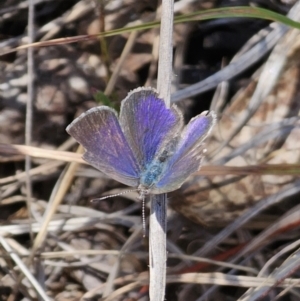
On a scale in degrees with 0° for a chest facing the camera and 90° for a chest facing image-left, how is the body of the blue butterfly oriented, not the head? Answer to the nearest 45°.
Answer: approximately 45°
